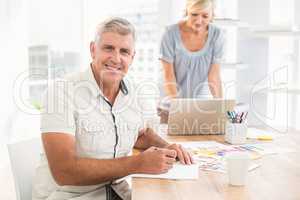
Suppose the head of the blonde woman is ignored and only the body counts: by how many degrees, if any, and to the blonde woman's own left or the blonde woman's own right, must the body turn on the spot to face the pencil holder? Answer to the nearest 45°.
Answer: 0° — they already face it

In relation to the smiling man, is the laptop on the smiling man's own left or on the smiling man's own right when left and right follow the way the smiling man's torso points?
on the smiling man's own left

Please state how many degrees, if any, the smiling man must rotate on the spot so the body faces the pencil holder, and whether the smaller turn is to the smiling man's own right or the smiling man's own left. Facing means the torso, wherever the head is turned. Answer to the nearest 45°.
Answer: approximately 45° to the smiling man's own left

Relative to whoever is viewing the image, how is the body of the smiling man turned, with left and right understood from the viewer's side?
facing the viewer and to the right of the viewer

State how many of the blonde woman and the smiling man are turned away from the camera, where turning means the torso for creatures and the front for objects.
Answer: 0

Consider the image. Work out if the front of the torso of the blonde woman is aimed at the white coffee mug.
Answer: yes

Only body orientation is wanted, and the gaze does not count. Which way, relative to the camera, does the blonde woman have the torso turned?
toward the camera

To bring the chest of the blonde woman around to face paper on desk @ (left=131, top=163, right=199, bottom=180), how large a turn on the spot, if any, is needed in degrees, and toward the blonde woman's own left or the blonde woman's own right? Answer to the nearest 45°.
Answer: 0° — they already face it

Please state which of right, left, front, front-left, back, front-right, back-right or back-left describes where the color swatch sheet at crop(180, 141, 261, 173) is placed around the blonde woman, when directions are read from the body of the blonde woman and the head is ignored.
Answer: front

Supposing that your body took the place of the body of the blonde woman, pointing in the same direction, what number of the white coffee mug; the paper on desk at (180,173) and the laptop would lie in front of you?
3

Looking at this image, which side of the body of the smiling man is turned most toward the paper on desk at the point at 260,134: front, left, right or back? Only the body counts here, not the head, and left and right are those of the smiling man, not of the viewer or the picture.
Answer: left
